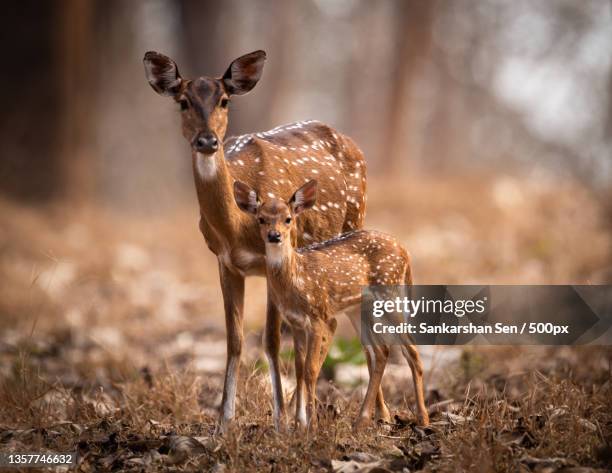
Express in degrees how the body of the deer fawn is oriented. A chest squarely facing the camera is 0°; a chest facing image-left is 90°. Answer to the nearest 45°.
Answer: approximately 45°

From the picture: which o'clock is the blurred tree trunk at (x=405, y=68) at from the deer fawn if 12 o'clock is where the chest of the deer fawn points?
The blurred tree trunk is roughly at 5 o'clock from the deer fawn.

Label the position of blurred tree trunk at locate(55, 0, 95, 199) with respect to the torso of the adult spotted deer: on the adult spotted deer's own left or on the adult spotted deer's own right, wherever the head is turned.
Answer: on the adult spotted deer's own right

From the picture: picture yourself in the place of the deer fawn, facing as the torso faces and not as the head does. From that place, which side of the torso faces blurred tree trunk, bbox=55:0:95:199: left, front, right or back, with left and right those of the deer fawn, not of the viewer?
right

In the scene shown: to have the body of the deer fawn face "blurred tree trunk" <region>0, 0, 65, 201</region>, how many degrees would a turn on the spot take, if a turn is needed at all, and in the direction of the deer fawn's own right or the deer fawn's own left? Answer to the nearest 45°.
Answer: approximately 90° to the deer fawn's own right

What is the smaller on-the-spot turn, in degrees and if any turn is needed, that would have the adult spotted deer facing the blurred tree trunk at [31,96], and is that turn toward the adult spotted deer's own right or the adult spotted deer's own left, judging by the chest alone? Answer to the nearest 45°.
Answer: approximately 90° to the adult spotted deer's own right

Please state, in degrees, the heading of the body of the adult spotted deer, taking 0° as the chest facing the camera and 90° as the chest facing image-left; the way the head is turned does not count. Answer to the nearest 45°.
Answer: approximately 45°
